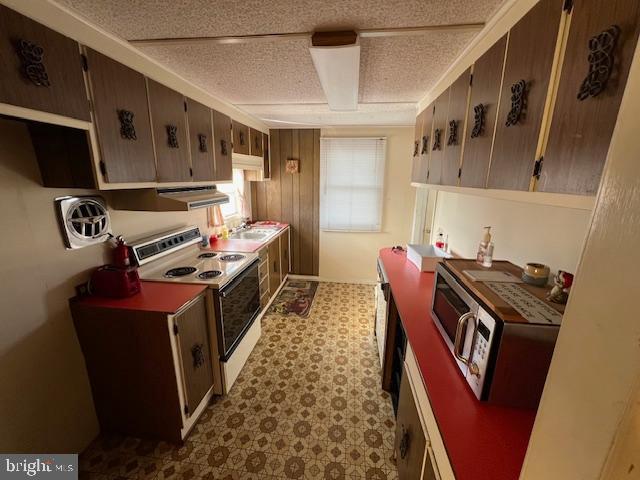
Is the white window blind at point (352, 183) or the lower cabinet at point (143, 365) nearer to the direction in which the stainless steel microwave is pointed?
the lower cabinet

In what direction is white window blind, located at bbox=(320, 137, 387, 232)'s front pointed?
toward the camera

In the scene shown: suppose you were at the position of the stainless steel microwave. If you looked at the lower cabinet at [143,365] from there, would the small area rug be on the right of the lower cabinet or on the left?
right

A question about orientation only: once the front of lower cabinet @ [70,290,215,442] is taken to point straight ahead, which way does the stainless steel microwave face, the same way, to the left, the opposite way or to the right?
the opposite way

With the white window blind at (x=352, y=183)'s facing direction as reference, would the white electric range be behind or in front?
in front

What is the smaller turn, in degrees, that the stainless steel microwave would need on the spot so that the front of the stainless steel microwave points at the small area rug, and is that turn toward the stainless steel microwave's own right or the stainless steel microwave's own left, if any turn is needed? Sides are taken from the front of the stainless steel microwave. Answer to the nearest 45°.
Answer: approximately 90° to the stainless steel microwave's own right

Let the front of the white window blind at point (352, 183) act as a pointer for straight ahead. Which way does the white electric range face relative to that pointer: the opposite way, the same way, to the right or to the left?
to the left

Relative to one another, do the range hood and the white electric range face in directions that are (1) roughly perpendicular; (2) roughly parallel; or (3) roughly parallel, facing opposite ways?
roughly parallel

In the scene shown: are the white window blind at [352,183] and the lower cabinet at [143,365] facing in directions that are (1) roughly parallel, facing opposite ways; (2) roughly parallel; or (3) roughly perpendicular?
roughly perpendicular

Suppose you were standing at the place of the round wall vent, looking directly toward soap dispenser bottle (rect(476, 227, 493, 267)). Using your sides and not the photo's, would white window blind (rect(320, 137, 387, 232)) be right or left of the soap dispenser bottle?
left

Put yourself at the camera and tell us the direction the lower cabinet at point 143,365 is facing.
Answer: facing the viewer and to the right of the viewer

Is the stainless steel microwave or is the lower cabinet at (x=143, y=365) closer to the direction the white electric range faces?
the stainless steel microwave

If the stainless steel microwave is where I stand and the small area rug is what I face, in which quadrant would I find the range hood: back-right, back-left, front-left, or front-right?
front-left

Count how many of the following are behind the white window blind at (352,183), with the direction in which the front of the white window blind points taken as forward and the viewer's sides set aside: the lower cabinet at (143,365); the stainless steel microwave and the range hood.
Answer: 0

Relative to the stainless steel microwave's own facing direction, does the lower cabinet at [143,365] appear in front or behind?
in front

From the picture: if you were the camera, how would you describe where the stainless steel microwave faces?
facing the viewer and to the left of the viewer

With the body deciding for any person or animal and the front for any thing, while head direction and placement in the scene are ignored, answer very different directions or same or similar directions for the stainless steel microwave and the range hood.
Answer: very different directions

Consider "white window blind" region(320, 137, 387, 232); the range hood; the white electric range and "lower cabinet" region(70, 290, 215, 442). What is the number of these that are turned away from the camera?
0
